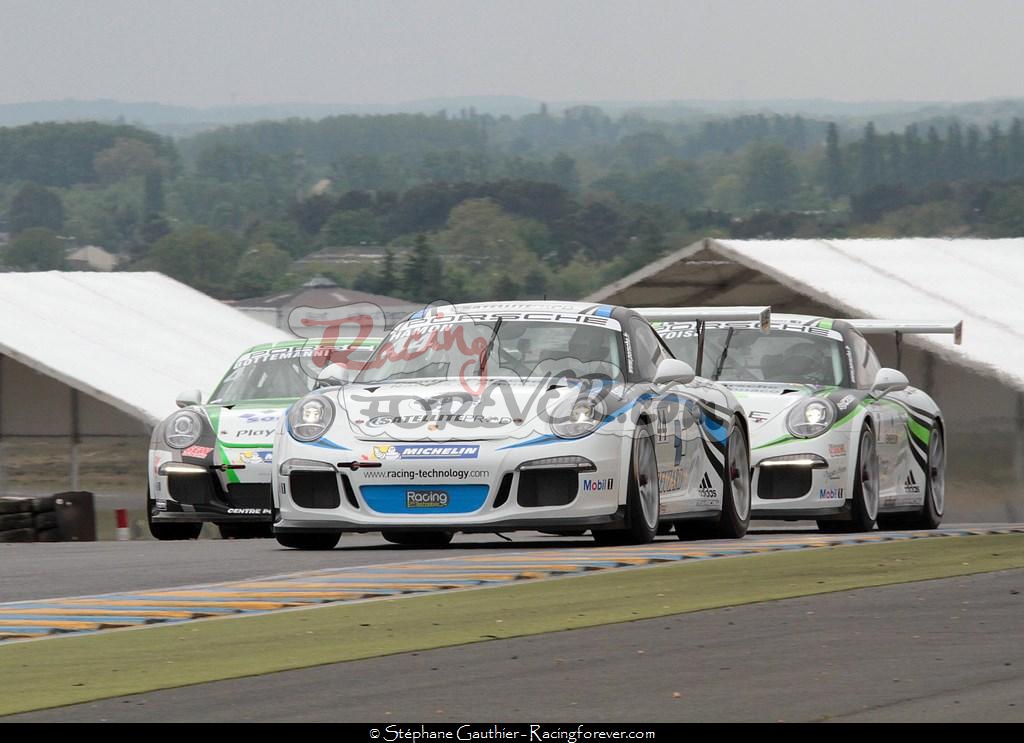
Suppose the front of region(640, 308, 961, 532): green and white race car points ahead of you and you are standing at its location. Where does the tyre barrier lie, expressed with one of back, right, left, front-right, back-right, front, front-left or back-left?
right

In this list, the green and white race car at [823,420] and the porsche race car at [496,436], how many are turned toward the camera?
2

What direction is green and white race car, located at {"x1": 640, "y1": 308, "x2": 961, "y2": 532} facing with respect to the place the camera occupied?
facing the viewer

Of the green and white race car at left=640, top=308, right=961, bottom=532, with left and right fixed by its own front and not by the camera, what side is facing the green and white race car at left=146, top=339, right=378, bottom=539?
right

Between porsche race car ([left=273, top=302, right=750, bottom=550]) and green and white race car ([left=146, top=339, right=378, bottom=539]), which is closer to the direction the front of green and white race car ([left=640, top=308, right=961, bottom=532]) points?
the porsche race car

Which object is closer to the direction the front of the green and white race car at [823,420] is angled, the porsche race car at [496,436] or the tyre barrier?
the porsche race car

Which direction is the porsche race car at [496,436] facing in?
toward the camera

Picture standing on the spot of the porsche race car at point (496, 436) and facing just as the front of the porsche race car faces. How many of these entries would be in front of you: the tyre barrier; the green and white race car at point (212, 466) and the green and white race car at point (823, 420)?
0

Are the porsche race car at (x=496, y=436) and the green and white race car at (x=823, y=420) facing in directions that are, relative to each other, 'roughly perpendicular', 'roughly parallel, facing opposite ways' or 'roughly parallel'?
roughly parallel
